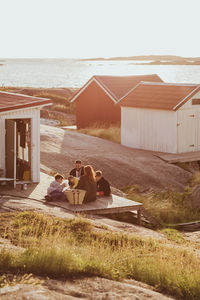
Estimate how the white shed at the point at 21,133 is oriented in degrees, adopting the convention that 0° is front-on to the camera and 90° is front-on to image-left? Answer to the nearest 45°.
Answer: approximately 0°

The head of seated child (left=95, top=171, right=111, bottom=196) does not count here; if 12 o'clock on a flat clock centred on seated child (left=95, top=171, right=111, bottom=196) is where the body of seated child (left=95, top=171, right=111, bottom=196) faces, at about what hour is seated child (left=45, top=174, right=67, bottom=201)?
seated child (left=45, top=174, right=67, bottom=201) is roughly at 11 o'clock from seated child (left=95, top=171, right=111, bottom=196).

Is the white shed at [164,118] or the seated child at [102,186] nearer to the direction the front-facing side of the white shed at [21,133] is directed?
the seated child

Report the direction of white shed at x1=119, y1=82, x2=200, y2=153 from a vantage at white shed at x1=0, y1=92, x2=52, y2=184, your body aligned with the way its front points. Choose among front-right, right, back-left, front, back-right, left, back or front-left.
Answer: back-left

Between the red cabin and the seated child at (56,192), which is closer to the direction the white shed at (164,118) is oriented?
the seated child

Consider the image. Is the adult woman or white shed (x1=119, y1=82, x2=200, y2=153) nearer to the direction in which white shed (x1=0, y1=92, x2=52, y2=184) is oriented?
the adult woman

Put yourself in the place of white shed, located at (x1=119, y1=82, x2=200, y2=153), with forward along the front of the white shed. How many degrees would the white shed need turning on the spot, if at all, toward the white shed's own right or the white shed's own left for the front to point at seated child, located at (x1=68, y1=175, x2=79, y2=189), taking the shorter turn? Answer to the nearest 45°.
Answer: approximately 45° to the white shed's own right

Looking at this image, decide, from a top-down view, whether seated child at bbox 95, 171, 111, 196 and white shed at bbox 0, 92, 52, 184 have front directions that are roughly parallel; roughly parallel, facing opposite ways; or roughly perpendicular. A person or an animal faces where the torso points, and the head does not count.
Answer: roughly perpendicular

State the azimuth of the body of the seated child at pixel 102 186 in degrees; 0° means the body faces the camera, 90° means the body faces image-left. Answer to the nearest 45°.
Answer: approximately 90°

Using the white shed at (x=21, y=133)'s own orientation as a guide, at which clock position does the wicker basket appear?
The wicker basket is roughly at 11 o'clock from the white shed.

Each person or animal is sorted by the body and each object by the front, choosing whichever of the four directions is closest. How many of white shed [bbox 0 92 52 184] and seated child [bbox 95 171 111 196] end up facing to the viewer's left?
1

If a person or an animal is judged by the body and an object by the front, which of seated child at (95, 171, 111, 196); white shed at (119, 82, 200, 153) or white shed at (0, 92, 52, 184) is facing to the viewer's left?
the seated child
